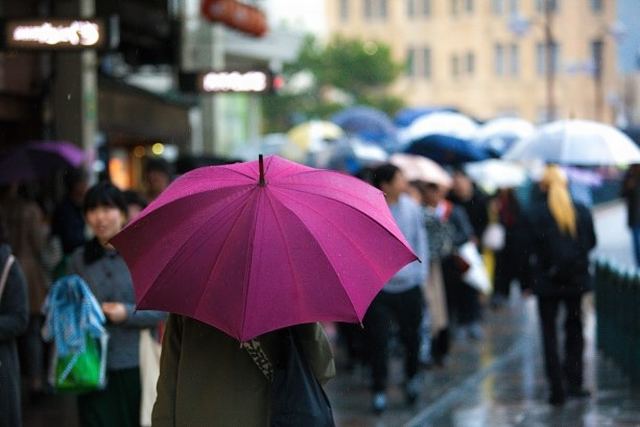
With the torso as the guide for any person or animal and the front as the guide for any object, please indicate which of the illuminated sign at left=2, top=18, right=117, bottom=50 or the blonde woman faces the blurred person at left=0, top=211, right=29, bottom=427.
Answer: the illuminated sign

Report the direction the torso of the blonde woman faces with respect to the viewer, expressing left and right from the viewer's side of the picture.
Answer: facing away from the viewer

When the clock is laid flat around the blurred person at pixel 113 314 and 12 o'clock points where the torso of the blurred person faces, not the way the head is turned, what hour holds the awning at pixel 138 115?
The awning is roughly at 6 o'clock from the blurred person.

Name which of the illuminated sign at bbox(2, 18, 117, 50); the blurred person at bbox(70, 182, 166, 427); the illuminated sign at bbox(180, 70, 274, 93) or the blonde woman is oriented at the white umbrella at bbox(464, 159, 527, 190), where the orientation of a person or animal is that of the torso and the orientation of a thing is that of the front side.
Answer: the blonde woman

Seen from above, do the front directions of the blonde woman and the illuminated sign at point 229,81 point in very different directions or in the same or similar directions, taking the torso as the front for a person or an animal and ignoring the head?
very different directions

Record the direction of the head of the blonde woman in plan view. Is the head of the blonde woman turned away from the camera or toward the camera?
away from the camera

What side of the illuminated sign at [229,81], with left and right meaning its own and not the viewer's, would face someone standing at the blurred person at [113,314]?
front

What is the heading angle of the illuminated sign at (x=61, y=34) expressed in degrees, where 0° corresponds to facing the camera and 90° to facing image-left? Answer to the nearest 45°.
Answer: approximately 0°

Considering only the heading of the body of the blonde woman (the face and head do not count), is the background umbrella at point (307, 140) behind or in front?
in front
